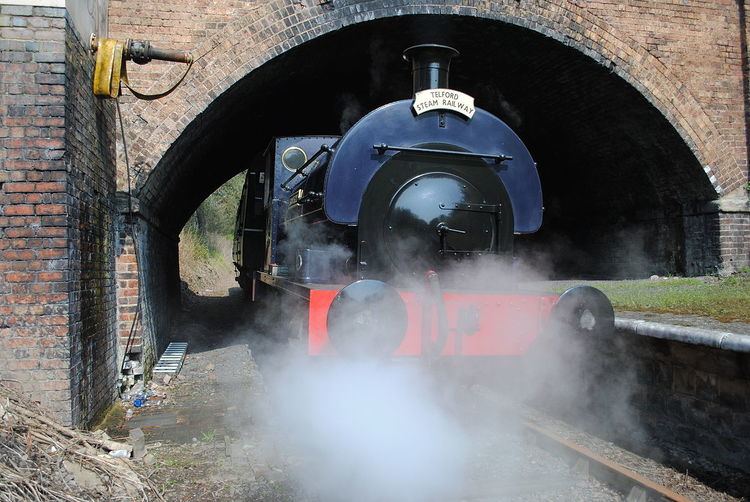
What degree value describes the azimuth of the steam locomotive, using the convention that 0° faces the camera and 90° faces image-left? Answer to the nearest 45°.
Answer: approximately 315°
